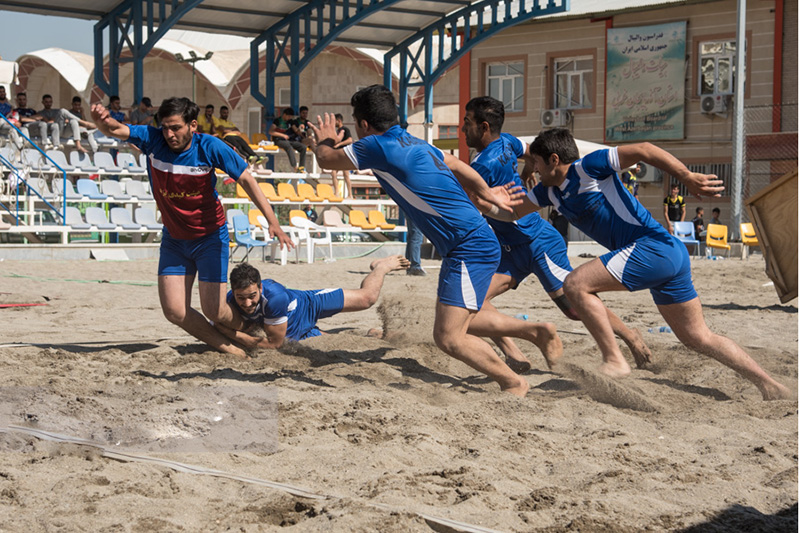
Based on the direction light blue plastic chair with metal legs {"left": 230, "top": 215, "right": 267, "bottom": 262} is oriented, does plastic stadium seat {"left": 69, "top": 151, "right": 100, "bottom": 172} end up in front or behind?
behind

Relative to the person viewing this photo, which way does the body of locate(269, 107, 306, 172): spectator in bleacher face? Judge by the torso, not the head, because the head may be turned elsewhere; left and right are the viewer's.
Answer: facing the viewer and to the right of the viewer

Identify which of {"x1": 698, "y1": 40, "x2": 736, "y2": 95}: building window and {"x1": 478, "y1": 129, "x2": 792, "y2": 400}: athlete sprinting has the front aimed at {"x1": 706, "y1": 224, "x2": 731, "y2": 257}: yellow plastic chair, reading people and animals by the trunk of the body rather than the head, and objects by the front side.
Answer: the building window

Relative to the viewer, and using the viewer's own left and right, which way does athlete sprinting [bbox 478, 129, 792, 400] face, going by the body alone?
facing to the left of the viewer

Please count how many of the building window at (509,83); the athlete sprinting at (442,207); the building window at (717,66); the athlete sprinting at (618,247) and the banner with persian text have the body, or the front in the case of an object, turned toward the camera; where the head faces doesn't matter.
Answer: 3

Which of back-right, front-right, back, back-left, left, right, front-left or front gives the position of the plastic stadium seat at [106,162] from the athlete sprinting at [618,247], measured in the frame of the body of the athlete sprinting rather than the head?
front-right

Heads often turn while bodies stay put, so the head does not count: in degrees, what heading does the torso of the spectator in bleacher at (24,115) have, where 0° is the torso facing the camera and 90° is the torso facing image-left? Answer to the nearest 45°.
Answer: approximately 315°

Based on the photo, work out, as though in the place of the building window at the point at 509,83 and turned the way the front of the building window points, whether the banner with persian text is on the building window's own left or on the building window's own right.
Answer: on the building window's own left

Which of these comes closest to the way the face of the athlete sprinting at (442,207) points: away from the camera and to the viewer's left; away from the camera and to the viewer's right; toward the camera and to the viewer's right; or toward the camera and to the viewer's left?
away from the camera and to the viewer's left

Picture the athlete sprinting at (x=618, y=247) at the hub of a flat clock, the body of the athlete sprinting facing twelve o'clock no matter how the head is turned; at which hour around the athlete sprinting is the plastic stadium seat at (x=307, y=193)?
The plastic stadium seat is roughly at 2 o'clock from the athlete sprinting.

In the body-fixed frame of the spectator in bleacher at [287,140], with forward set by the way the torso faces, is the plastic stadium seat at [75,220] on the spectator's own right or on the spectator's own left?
on the spectator's own right

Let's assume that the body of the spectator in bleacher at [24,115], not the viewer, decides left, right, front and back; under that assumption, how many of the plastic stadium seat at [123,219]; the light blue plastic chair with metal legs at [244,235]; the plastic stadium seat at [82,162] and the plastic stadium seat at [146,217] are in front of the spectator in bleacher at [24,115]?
4

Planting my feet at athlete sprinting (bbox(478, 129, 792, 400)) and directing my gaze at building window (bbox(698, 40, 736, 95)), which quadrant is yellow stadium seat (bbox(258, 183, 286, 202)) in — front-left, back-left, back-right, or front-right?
front-left

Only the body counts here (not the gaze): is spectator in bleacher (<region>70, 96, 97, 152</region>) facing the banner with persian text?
no

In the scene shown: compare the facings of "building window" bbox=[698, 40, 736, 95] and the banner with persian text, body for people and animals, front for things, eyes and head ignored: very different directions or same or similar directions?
same or similar directions

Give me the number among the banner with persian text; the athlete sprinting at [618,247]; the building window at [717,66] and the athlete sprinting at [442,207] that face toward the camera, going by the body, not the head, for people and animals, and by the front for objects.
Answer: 2

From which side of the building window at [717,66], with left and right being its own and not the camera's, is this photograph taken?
front

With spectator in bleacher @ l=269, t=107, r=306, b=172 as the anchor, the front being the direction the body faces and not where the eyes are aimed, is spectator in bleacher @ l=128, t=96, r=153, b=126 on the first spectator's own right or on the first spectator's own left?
on the first spectator's own right
